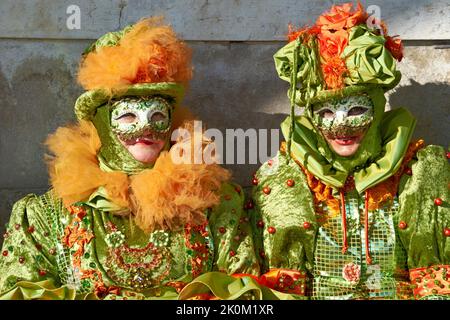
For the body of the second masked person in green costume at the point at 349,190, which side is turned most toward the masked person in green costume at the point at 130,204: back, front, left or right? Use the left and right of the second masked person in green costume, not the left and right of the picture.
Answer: right

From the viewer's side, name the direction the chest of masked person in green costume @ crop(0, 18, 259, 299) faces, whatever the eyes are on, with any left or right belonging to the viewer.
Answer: facing the viewer

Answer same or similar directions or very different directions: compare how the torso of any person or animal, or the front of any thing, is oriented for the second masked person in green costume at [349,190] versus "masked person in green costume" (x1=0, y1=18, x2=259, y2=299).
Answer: same or similar directions

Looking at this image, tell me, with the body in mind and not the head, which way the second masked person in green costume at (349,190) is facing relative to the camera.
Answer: toward the camera

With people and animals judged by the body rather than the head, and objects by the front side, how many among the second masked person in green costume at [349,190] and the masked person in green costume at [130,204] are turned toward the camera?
2

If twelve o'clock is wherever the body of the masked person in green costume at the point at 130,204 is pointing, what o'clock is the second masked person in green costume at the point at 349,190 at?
The second masked person in green costume is roughly at 9 o'clock from the masked person in green costume.
